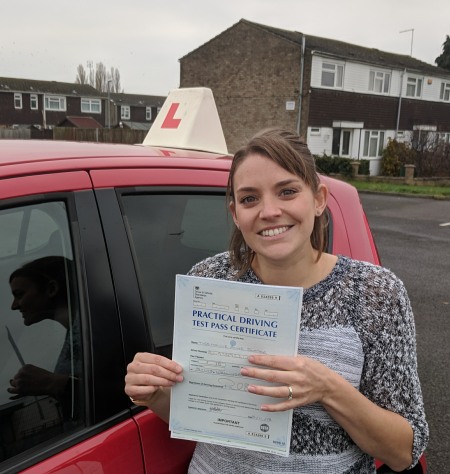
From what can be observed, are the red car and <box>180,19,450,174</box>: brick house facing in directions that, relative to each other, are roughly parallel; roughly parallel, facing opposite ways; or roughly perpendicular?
roughly perpendicular

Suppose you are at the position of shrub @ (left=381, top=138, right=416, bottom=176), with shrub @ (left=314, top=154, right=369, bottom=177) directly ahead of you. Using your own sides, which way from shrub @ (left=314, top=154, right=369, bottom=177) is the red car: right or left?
left

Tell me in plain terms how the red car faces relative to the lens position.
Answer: facing the viewer and to the left of the viewer

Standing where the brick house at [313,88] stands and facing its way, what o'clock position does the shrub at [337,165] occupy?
The shrub is roughly at 1 o'clock from the brick house.

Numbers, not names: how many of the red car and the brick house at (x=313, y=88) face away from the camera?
0

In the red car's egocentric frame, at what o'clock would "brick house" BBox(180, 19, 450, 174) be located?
The brick house is roughly at 5 o'clock from the red car.

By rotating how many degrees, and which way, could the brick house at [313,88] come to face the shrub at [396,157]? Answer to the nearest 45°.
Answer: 0° — it already faces it

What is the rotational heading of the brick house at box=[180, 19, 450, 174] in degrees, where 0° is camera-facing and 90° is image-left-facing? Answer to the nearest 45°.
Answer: approximately 315°

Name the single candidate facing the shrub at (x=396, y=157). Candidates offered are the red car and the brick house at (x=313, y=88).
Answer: the brick house

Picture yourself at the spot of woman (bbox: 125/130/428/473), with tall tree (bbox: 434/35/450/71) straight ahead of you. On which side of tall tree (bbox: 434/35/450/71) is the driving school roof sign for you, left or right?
left

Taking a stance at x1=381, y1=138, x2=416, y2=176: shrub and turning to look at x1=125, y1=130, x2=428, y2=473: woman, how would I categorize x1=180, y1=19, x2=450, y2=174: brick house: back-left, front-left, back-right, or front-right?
back-right

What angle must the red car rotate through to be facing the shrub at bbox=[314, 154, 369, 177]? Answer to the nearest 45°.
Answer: approximately 135° to its right

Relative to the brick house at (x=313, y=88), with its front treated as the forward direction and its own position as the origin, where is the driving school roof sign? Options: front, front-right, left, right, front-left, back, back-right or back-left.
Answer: front-right

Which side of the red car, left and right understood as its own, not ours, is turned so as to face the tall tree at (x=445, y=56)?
back
